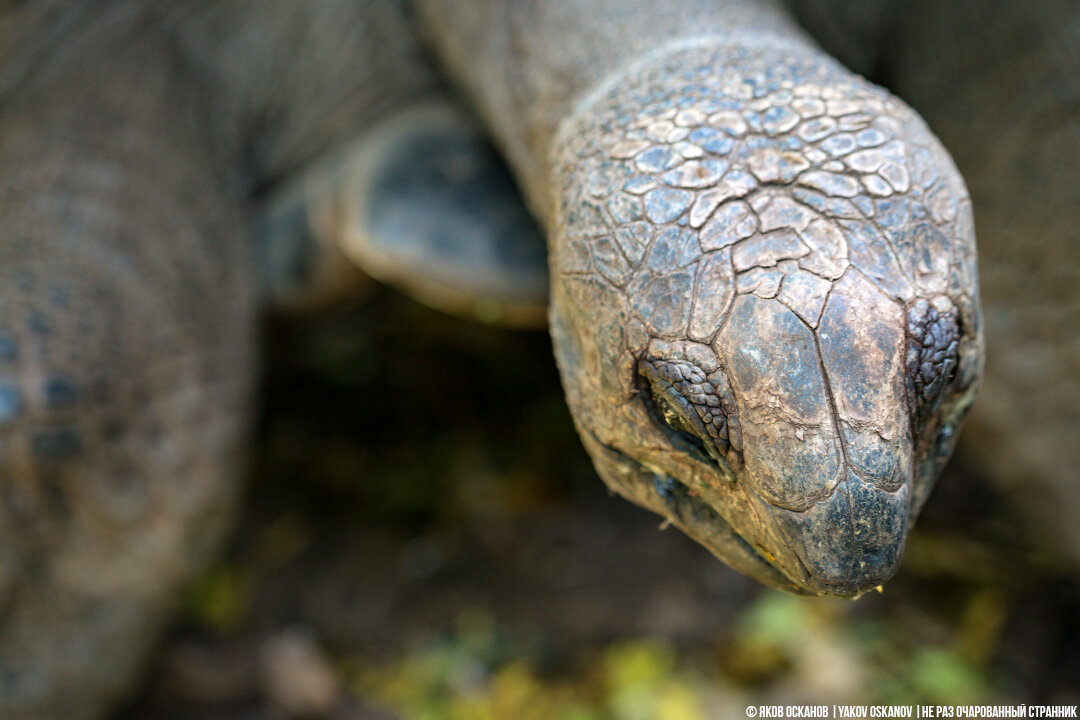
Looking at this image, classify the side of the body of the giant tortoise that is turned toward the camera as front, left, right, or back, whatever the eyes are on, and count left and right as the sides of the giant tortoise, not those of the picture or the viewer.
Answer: front
